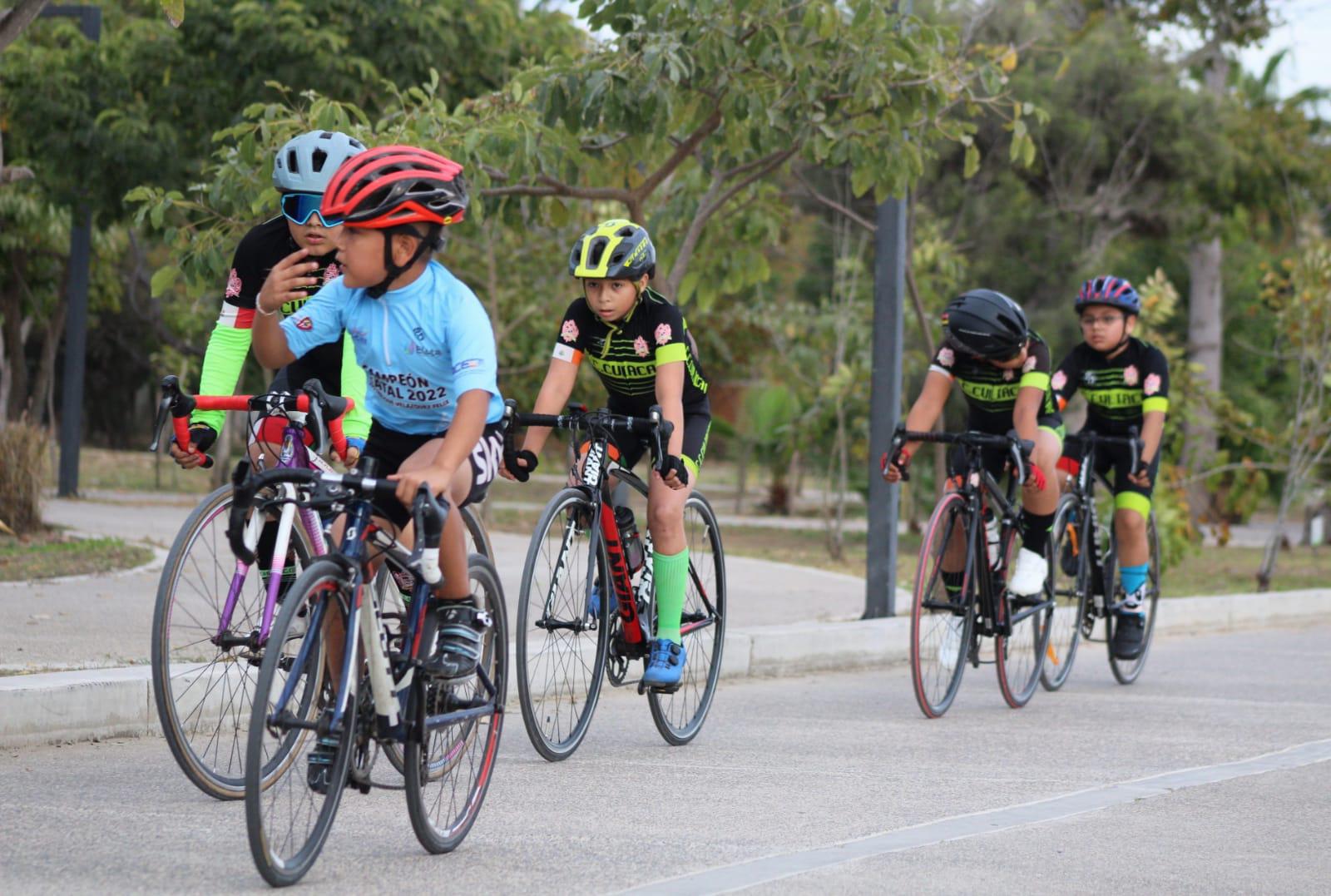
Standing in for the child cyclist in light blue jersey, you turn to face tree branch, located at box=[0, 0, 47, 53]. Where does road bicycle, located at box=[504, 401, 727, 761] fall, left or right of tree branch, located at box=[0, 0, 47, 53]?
right

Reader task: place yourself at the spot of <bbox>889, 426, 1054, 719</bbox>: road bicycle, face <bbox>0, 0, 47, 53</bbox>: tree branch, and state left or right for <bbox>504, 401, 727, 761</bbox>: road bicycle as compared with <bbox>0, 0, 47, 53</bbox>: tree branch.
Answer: left

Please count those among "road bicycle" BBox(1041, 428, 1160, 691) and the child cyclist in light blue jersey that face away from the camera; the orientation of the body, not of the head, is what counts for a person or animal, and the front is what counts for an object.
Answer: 0

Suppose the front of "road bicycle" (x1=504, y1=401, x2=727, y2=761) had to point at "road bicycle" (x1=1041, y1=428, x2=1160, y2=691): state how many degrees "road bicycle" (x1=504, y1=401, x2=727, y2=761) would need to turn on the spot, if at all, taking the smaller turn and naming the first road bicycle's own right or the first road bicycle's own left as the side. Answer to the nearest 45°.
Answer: approximately 180°

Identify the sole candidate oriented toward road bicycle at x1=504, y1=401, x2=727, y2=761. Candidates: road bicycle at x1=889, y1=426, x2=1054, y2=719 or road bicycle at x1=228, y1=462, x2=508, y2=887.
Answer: road bicycle at x1=889, y1=426, x2=1054, y2=719

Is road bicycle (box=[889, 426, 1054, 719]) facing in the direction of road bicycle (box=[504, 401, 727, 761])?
yes

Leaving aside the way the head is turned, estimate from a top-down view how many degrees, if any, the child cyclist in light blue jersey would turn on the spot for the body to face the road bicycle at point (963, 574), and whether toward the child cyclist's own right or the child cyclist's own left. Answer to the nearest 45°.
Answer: approximately 180°

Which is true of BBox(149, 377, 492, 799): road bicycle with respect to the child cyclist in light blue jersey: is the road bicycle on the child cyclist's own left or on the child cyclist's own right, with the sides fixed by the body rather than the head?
on the child cyclist's own right

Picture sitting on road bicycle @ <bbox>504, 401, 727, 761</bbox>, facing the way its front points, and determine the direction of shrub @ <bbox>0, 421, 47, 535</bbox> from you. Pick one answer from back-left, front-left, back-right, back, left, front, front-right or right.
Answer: right

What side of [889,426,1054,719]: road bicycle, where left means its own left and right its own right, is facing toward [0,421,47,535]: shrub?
right

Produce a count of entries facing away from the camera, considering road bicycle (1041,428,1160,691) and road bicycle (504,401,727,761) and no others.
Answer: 0

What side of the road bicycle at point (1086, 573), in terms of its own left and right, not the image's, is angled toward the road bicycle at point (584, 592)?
front
